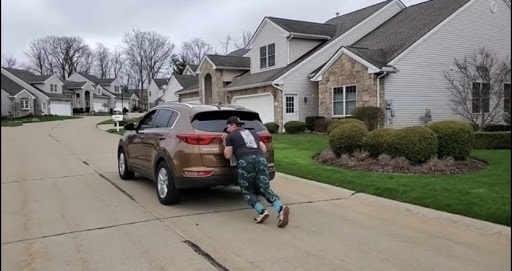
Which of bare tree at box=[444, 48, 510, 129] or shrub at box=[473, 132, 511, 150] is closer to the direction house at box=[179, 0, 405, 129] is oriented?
the shrub

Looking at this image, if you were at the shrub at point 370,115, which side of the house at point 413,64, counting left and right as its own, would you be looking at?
front

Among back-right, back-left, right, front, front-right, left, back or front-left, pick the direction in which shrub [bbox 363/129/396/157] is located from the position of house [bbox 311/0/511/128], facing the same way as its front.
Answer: front-left

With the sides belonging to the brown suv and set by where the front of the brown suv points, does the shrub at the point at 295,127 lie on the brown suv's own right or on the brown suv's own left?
on the brown suv's own right

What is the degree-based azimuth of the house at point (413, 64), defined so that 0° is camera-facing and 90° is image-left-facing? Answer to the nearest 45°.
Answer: approximately 45°

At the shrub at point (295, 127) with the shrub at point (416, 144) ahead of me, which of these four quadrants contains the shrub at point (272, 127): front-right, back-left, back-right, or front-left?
back-right

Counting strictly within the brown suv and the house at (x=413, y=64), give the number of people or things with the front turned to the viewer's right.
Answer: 0

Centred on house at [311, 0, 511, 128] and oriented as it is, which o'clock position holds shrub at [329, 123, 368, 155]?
The shrub is roughly at 11 o'clock from the house.

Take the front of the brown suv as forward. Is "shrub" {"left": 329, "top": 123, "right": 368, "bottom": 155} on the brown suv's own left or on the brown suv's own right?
on the brown suv's own right

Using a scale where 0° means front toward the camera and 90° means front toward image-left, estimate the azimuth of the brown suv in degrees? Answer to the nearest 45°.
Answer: approximately 135°

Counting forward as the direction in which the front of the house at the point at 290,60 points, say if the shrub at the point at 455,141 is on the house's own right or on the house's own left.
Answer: on the house's own left

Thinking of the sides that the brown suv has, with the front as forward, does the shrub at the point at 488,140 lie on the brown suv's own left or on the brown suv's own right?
on the brown suv's own right

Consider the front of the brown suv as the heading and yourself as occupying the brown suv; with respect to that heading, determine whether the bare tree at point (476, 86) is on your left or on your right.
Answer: on your right

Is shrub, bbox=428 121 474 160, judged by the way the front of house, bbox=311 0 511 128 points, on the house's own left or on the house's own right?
on the house's own left

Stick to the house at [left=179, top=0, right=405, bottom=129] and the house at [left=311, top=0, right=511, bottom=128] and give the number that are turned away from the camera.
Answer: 0
